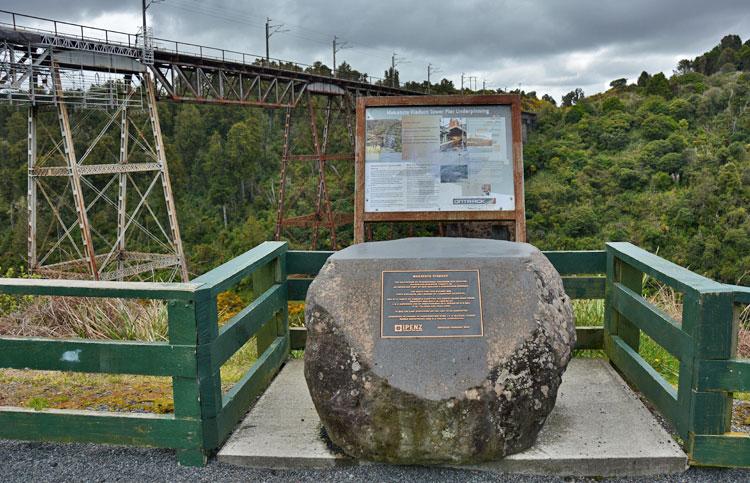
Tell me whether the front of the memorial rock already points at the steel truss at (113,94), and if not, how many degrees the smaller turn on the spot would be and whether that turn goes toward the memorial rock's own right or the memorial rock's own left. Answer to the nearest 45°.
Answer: approximately 135° to the memorial rock's own right

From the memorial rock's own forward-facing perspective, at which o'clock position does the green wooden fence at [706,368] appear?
The green wooden fence is roughly at 9 o'clock from the memorial rock.

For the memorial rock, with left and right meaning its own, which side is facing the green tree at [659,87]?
back

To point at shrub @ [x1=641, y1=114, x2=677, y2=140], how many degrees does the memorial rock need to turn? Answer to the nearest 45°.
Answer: approximately 180°

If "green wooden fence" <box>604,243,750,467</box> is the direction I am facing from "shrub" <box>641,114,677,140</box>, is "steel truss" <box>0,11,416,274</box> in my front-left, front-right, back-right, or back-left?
front-right

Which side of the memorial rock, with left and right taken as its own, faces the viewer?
front

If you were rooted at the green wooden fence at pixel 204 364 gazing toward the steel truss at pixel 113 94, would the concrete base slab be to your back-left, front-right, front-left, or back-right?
back-right
